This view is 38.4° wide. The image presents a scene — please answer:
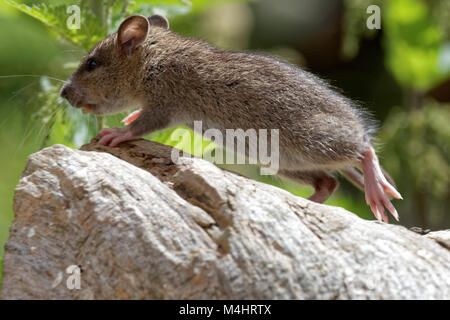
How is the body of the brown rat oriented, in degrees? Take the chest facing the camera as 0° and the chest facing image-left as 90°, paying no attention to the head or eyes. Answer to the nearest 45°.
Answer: approximately 90°
